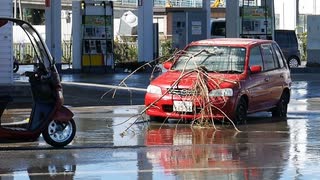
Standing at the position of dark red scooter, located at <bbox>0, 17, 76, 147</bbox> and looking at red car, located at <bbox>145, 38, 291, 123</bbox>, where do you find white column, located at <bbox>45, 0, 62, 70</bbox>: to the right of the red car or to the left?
left

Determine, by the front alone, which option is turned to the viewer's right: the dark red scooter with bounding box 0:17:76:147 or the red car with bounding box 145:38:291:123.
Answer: the dark red scooter

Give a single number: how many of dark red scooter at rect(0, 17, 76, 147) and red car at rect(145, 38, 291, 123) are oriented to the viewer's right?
1

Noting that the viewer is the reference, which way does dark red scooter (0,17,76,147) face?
facing to the right of the viewer

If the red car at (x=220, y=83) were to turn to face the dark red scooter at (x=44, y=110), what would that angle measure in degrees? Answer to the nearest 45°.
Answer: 0° — it already faces it

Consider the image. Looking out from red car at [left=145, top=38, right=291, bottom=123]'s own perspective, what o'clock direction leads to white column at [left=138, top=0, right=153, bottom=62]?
The white column is roughly at 4 o'clock from the red car.

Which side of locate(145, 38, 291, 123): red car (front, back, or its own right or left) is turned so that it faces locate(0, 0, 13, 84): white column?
right

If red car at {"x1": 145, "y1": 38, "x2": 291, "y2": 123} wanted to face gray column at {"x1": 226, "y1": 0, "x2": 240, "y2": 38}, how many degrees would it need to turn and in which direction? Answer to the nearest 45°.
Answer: approximately 135° to its right

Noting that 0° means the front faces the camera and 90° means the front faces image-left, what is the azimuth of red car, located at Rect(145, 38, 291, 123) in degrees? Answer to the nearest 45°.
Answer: approximately 45°

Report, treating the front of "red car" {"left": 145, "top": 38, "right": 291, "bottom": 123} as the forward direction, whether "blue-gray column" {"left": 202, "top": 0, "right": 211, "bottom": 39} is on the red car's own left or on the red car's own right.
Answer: on the red car's own right
